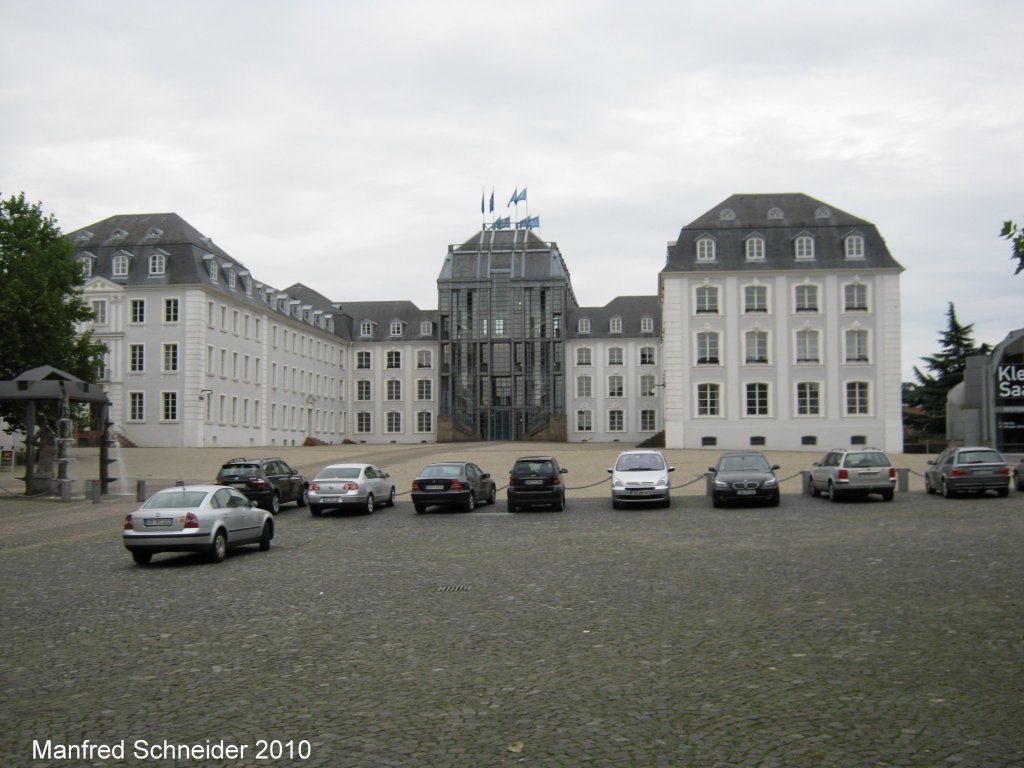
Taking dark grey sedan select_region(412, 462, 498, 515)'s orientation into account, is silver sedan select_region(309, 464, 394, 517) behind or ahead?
behind

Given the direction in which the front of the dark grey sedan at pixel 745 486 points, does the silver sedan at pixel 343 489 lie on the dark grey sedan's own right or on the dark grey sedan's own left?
on the dark grey sedan's own right

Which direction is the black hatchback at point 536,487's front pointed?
away from the camera

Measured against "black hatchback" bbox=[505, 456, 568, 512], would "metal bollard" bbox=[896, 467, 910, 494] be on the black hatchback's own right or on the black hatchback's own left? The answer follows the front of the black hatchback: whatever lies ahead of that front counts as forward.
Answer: on the black hatchback's own right

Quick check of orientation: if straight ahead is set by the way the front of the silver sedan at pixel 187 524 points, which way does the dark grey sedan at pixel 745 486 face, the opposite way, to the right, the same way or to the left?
the opposite way

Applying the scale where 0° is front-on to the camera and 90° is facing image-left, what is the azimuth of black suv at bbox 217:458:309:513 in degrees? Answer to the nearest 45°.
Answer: approximately 225°

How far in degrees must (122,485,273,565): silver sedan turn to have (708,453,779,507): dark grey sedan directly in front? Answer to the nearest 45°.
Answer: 0° — it already faces it

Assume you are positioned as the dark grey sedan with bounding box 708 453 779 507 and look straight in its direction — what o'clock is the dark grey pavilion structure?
The dark grey pavilion structure is roughly at 3 o'clock from the dark grey sedan.

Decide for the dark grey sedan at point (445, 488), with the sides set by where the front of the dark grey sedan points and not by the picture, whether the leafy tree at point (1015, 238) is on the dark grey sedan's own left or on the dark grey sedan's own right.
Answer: on the dark grey sedan's own right

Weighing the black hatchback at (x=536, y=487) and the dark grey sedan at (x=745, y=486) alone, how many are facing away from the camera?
1

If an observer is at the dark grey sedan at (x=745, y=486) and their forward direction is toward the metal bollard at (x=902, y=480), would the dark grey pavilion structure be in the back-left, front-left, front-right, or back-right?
back-left

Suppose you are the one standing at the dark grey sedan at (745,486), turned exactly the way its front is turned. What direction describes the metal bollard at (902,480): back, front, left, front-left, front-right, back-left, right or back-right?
back-left

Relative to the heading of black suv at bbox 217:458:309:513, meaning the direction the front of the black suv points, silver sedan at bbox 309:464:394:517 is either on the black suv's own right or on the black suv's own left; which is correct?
on the black suv's own right
